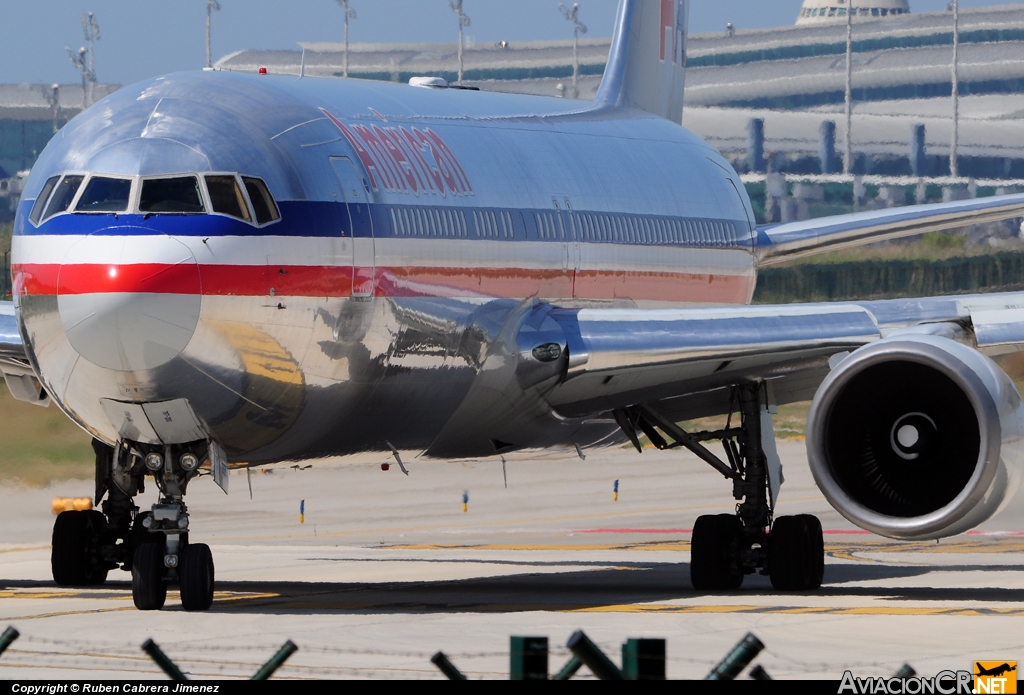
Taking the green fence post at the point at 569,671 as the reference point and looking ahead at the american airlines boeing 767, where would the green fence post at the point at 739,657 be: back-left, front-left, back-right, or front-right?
back-right

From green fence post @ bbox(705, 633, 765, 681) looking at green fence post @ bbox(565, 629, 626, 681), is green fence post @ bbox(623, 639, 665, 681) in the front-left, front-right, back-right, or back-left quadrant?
front-right

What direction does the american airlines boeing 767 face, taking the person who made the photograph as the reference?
facing the viewer

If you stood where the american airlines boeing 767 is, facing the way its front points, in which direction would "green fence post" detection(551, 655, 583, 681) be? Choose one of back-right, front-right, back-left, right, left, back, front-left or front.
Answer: front

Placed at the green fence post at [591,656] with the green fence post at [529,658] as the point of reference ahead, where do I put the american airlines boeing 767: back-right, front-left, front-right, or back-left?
front-right

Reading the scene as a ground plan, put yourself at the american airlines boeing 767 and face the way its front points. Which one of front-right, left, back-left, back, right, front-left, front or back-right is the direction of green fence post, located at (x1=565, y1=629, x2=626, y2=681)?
front

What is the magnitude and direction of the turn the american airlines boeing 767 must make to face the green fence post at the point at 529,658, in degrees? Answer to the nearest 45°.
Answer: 0° — it already faces it

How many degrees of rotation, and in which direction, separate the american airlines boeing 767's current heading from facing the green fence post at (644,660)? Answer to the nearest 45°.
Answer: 0° — it already faces it

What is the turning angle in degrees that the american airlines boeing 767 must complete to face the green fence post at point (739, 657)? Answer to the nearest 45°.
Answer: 0° — it already faces it

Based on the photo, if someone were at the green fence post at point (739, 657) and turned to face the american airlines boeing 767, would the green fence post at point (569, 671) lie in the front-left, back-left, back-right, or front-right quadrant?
front-left

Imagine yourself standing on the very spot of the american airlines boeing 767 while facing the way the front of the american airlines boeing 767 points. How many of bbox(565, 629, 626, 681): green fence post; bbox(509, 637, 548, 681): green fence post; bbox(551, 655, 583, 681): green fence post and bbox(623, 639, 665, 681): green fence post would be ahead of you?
4
